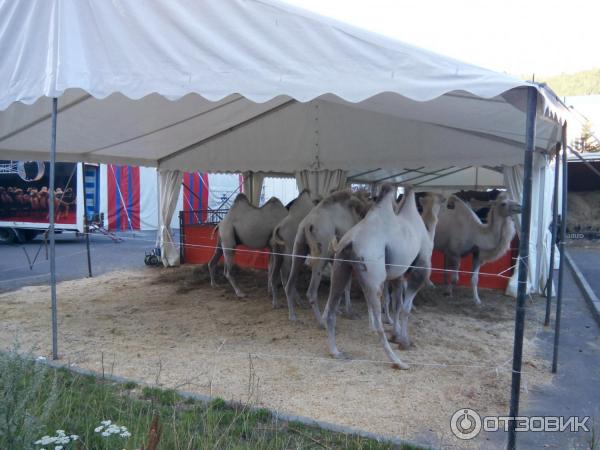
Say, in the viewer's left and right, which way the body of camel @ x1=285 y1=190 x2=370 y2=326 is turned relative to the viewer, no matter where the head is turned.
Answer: facing away from the viewer and to the right of the viewer

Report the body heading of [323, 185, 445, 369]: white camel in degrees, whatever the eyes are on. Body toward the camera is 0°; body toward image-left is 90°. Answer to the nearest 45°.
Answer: approximately 225°

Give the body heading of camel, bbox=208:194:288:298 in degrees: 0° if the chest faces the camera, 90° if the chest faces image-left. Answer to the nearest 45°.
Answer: approximately 270°

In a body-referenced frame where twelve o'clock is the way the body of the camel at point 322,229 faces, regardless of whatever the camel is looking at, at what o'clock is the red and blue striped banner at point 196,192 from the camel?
The red and blue striped banner is roughly at 10 o'clock from the camel.

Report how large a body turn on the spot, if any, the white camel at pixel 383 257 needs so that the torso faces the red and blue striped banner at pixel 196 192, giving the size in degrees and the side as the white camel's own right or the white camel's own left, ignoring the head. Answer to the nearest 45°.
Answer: approximately 90° to the white camel's own left

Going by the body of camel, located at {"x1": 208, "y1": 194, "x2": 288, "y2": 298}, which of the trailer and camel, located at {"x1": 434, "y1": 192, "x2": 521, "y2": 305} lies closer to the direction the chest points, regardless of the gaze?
the camel

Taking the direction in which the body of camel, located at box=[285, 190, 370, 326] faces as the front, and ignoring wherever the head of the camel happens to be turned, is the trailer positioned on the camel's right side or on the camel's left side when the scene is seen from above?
on the camel's left side
